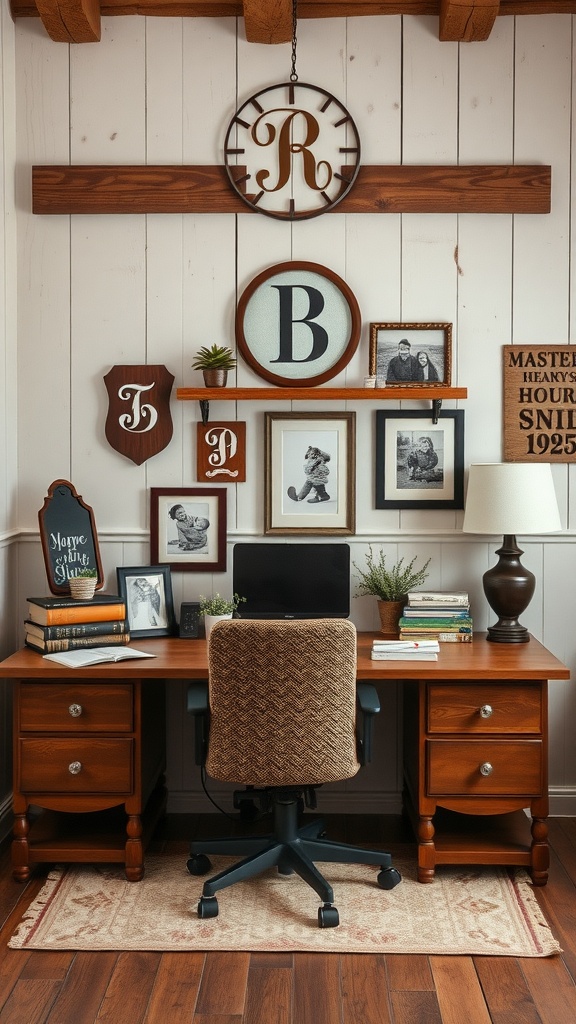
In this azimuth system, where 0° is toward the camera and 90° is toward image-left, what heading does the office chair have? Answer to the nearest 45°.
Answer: approximately 180°

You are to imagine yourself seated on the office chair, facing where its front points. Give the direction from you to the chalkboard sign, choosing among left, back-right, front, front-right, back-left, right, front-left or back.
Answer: front-left

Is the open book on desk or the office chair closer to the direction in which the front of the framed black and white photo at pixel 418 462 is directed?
the office chair

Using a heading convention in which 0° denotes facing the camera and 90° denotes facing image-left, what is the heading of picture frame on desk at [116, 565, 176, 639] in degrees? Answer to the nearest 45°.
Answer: approximately 0°

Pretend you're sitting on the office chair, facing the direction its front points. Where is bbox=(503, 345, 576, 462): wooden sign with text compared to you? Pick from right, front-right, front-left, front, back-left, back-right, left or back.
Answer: front-right

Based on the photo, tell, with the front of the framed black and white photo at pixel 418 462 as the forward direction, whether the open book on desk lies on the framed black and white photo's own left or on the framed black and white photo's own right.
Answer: on the framed black and white photo's own right

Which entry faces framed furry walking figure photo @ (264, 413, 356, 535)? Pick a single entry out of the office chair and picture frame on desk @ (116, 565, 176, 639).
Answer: the office chair

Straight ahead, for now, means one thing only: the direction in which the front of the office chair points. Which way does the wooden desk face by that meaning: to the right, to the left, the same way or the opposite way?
the opposite way
